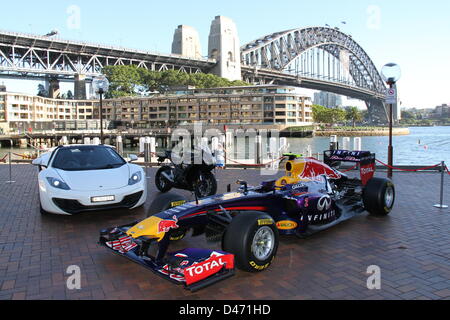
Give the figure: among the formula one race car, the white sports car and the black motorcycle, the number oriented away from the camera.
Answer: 0

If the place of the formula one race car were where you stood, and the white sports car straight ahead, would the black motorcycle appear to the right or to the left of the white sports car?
right

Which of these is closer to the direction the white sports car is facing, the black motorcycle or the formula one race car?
the formula one race car

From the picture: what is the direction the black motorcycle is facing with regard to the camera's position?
facing the viewer and to the right of the viewer

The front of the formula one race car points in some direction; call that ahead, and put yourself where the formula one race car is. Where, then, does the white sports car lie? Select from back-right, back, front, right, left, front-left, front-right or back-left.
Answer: right

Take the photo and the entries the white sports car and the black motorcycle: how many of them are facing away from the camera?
0

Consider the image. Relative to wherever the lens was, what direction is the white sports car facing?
facing the viewer

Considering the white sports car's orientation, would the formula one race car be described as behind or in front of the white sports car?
in front

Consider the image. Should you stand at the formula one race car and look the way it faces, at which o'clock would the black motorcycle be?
The black motorcycle is roughly at 4 o'clock from the formula one race car.

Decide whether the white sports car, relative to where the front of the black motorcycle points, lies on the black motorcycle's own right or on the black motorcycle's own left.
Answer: on the black motorcycle's own right
